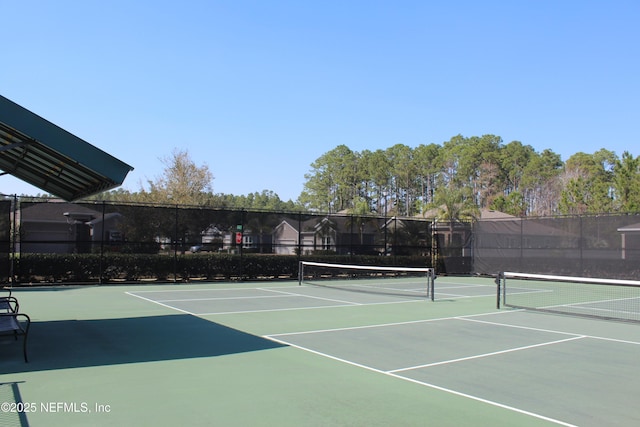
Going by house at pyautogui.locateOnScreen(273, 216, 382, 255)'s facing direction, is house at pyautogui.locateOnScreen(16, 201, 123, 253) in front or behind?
in front

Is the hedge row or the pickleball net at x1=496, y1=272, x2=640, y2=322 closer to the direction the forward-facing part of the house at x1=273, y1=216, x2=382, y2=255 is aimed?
the hedge row

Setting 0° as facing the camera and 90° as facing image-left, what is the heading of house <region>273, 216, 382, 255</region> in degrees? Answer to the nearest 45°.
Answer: approximately 45°

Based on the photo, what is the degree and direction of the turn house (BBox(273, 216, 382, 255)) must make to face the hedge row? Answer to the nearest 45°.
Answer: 0° — it already faces it
